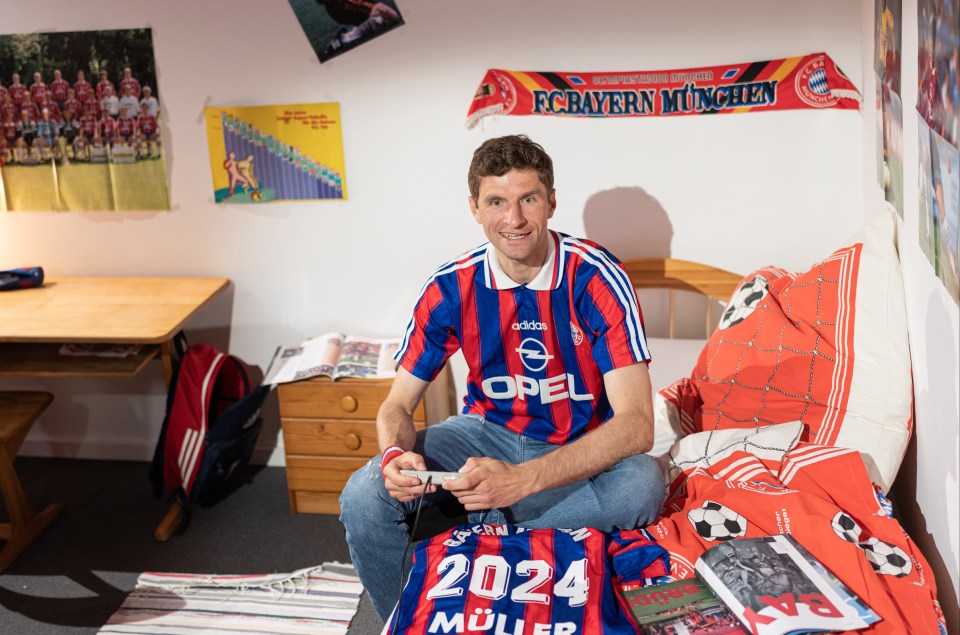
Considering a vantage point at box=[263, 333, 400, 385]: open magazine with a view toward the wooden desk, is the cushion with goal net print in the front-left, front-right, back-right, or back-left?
back-left

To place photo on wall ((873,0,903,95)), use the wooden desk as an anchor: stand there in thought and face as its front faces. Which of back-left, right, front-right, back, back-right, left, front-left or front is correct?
front-left

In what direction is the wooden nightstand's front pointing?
toward the camera

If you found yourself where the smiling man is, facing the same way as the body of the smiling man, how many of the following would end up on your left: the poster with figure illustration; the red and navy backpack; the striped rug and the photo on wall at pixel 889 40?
1

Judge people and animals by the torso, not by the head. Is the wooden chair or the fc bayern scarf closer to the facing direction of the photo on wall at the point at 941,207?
the wooden chair

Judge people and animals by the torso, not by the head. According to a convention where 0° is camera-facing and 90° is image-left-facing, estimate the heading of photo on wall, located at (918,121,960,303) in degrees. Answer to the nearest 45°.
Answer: approximately 90°

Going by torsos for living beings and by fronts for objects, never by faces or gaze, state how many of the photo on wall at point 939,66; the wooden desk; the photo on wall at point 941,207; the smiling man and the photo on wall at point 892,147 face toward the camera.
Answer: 2

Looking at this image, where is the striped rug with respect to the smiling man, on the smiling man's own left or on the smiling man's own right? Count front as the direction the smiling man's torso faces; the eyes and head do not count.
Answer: on the smiling man's own right

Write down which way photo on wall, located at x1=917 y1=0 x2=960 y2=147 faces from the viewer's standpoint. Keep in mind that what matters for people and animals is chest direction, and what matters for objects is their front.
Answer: facing to the left of the viewer

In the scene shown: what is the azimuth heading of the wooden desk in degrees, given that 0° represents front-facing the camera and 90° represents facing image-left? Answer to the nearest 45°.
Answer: approximately 0°

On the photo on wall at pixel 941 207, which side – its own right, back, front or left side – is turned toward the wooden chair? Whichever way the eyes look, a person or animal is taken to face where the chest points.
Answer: front

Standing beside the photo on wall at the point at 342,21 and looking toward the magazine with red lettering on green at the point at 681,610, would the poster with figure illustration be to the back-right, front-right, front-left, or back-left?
back-right

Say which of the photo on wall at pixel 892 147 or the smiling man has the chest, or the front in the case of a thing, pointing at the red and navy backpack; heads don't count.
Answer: the photo on wall

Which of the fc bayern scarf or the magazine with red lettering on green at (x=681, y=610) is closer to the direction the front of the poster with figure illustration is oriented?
the magazine with red lettering on green

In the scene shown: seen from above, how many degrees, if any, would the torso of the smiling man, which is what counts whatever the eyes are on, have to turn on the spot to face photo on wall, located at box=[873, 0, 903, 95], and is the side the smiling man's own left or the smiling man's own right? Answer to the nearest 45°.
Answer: approximately 90° to the smiling man's own left

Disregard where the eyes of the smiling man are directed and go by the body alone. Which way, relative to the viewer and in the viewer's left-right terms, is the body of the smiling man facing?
facing the viewer
